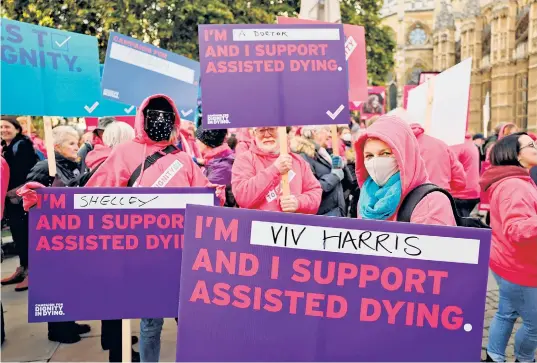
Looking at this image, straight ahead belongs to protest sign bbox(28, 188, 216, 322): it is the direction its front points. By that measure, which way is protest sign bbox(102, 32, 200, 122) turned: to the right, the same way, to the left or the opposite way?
the same way

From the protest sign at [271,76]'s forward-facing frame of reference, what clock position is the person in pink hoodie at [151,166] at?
The person in pink hoodie is roughly at 3 o'clock from the protest sign.

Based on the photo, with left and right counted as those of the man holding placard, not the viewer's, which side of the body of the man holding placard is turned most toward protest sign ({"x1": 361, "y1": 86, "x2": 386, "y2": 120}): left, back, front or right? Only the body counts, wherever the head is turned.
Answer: back

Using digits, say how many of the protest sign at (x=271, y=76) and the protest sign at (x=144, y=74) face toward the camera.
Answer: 2

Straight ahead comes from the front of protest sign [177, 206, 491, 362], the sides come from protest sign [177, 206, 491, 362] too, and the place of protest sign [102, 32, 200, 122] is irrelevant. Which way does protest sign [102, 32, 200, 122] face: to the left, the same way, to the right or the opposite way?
the same way

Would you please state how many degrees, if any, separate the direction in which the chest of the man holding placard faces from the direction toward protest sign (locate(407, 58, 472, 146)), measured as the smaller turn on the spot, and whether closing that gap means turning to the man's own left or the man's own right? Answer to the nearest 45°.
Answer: approximately 90° to the man's own left

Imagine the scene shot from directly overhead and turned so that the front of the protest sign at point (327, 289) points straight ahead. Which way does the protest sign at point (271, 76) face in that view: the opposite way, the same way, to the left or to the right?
the same way

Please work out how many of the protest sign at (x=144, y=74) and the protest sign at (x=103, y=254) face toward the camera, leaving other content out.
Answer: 2

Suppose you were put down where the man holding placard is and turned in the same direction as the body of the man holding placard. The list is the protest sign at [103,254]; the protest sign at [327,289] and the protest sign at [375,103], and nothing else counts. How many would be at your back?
1

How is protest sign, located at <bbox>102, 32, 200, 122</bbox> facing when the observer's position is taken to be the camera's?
facing the viewer

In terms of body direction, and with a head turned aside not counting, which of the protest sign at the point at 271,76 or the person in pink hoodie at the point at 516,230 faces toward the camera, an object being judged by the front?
the protest sign

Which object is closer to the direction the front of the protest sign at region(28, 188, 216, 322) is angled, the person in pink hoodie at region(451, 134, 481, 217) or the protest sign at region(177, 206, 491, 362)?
the protest sign

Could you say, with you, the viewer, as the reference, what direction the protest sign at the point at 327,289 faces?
facing the viewer

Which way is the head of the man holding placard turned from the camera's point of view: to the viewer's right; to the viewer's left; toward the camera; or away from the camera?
toward the camera

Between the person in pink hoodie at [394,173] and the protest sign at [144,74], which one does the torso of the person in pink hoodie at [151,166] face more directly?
the person in pink hoodie
